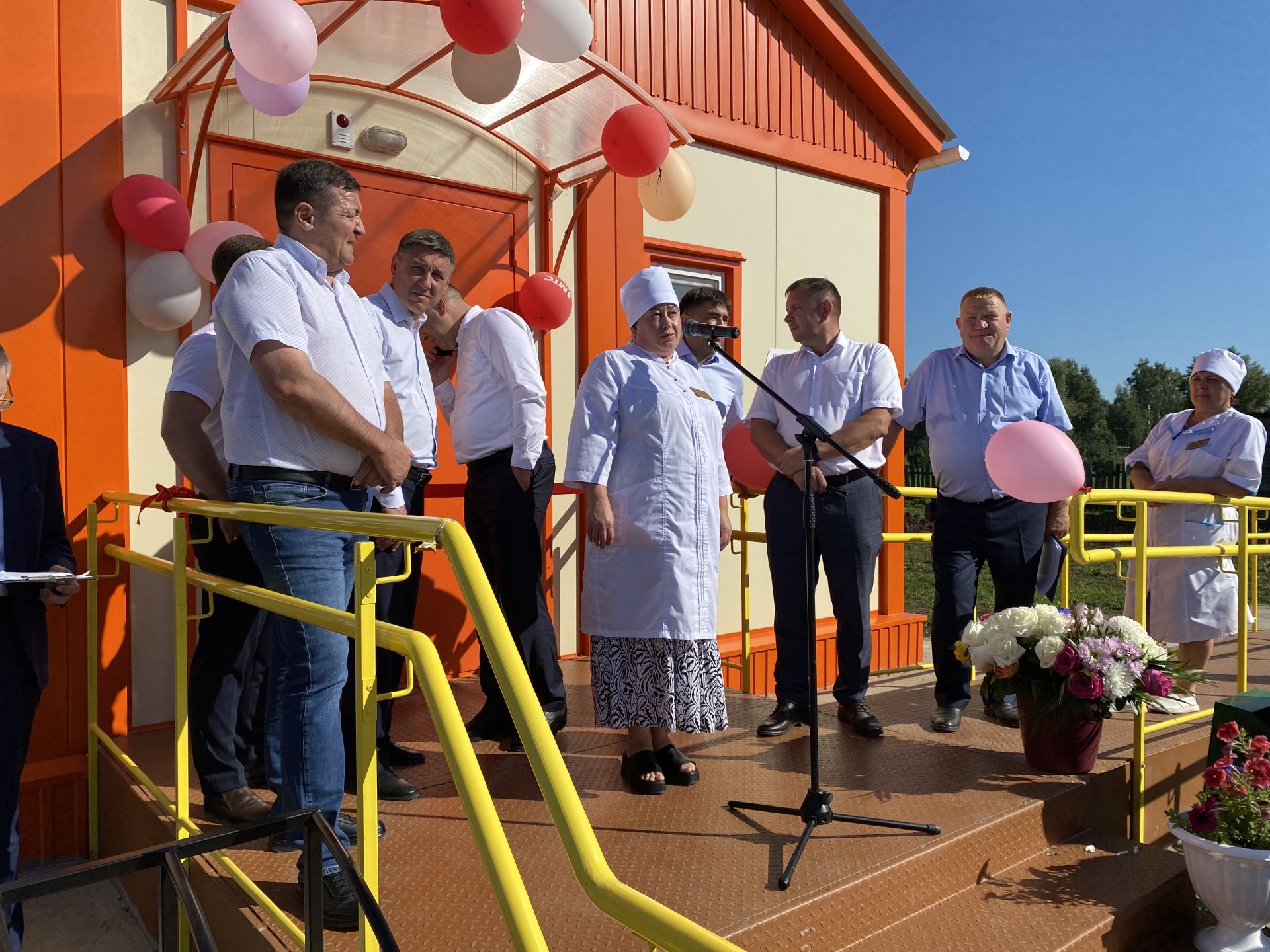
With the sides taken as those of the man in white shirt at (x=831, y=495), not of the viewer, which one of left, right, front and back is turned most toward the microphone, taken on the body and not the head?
front

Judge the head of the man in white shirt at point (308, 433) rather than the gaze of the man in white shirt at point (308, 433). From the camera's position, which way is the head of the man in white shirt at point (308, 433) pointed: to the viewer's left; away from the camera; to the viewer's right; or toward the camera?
to the viewer's right

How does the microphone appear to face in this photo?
to the viewer's left

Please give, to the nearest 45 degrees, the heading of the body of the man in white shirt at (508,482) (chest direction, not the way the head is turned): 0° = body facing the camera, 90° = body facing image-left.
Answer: approximately 90°

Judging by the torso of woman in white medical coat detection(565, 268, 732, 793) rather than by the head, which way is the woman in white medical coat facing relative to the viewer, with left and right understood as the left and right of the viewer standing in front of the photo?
facing the viewer and to the right of the viewer

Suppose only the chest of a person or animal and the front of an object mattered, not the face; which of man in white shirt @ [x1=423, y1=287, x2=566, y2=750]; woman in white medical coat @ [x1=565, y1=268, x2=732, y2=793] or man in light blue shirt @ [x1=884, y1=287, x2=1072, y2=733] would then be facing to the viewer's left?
the man in white shirt

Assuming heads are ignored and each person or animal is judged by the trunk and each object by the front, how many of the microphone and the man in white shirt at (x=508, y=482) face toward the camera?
0

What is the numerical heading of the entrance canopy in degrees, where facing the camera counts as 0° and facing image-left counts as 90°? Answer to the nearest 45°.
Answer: approximately 315°

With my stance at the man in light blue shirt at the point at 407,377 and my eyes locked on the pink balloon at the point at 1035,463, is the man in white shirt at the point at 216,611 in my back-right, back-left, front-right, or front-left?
back-right

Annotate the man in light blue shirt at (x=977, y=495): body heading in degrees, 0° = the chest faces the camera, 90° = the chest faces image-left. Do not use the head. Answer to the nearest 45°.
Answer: approximately 0°

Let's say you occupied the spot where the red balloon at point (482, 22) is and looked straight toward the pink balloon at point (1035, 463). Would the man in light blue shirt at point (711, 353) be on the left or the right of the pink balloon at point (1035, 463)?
left

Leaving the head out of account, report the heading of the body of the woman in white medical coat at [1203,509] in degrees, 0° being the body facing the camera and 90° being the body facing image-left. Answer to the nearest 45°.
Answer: approximately 45°

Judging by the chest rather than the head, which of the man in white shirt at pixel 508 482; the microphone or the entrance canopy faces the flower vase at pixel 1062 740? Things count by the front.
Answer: the entrance canopy
